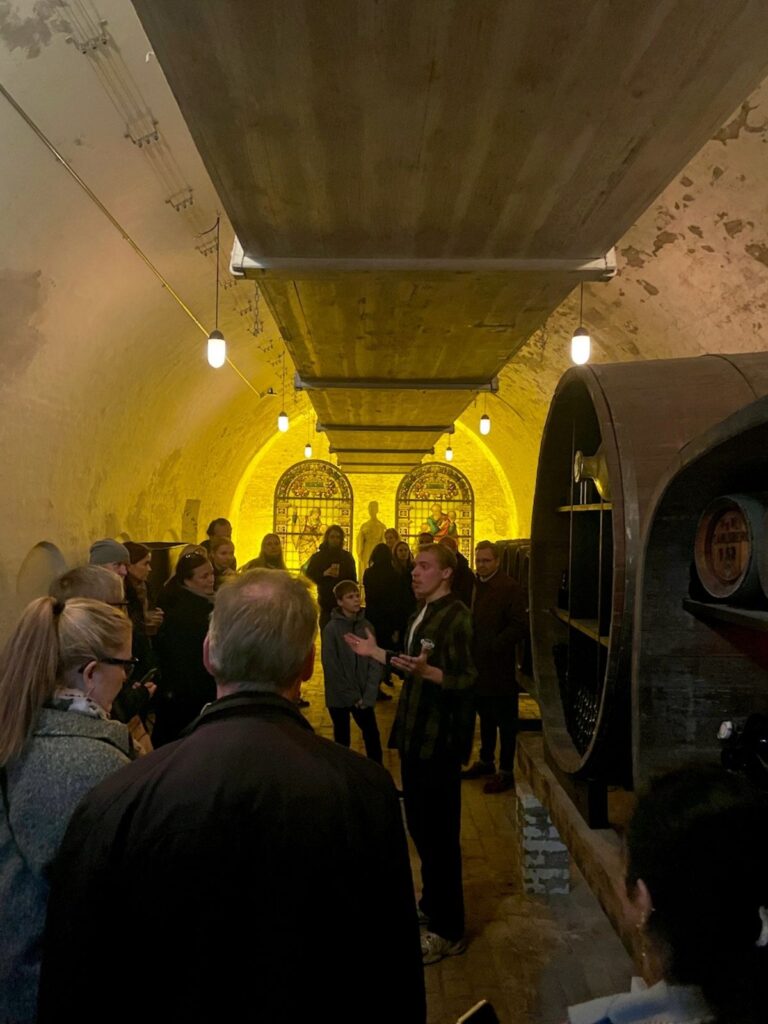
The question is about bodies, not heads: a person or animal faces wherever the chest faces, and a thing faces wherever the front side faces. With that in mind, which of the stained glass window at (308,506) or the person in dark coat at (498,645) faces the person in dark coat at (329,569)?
the stained glass window

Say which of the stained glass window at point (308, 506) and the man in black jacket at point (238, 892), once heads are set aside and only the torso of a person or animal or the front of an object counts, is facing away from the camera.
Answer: the man in black jacket

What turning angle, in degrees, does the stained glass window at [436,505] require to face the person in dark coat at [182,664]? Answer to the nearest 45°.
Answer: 0° — it already faces them

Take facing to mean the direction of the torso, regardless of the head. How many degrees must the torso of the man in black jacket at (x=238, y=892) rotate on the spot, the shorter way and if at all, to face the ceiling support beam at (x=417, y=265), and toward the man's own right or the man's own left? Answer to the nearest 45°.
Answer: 0° — they already face it

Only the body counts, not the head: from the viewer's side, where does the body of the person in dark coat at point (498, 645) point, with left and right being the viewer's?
facing the viewer and to the left of the viewer

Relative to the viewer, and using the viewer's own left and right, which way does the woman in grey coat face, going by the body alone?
facing away from the viewer and to the right of the viewer

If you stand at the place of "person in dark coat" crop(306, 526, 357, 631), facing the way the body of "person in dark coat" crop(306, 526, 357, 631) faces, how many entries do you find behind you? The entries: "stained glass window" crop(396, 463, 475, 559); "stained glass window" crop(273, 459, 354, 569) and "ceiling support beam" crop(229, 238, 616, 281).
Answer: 2

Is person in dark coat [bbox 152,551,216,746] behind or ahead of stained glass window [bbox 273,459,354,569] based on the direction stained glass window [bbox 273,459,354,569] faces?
ahead

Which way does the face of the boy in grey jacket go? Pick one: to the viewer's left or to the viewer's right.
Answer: to the viewer's right

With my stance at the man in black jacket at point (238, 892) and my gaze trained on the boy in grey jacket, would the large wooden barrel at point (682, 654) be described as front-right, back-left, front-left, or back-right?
front-right

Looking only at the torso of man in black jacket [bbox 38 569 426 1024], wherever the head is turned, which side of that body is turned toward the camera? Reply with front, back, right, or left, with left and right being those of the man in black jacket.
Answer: back

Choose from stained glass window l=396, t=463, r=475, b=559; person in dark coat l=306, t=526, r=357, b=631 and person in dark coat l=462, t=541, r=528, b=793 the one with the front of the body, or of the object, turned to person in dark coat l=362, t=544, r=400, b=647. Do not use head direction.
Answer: the stained glass window

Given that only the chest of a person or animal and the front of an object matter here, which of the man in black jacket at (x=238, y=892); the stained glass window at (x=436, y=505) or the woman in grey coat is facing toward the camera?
the stained glass window

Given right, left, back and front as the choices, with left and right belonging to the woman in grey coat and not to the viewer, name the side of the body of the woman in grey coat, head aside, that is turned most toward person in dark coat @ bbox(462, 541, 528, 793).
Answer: front

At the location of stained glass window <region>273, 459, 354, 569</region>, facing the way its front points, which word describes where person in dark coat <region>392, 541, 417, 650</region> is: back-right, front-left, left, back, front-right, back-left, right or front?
front

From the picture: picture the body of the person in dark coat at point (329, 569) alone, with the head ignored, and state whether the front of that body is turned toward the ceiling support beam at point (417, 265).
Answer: yes

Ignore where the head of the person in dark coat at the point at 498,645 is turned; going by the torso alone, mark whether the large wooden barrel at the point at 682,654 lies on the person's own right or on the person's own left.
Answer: on the person's own left

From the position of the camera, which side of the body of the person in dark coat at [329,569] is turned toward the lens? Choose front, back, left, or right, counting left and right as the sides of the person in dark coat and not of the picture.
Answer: front

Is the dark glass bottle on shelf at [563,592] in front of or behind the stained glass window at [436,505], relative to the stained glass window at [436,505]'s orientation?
in front
